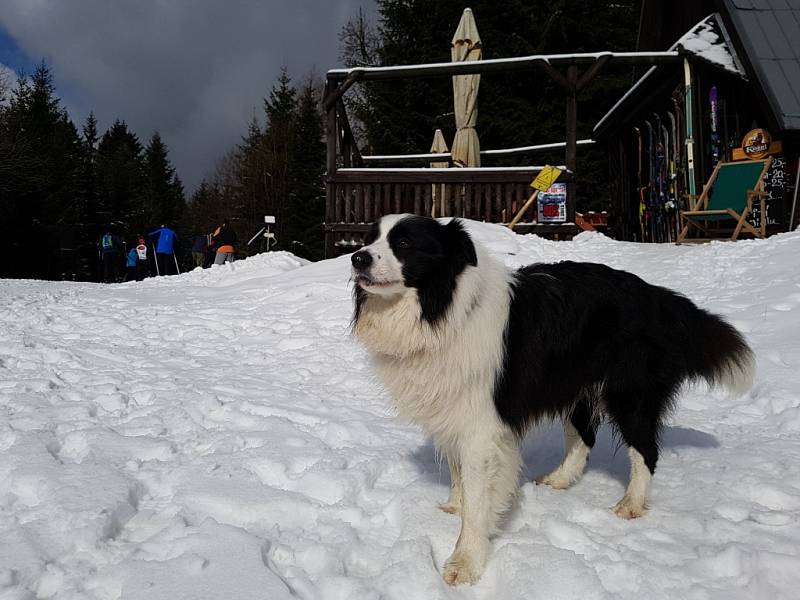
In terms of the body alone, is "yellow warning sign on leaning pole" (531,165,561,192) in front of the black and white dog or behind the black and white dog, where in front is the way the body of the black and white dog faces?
behind

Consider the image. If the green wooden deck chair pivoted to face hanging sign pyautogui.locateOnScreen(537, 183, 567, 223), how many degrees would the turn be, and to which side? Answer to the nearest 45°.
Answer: approximately 45° to its right

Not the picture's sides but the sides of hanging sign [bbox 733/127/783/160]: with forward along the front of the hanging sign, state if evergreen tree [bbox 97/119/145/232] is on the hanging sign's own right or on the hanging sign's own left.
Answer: on the hanging sign's own right

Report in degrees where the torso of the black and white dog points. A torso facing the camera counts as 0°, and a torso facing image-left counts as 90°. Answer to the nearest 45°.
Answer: approximately 45°

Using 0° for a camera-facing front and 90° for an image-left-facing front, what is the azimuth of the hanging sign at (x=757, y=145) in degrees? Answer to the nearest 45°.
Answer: approximately 0°

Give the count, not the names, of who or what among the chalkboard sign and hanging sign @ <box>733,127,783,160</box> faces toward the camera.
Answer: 2

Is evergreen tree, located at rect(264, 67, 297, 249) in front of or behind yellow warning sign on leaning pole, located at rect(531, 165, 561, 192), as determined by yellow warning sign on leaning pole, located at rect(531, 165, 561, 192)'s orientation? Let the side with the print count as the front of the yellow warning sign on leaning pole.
behind

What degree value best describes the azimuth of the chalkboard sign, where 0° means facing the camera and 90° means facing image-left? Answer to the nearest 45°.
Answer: approximately 0°
